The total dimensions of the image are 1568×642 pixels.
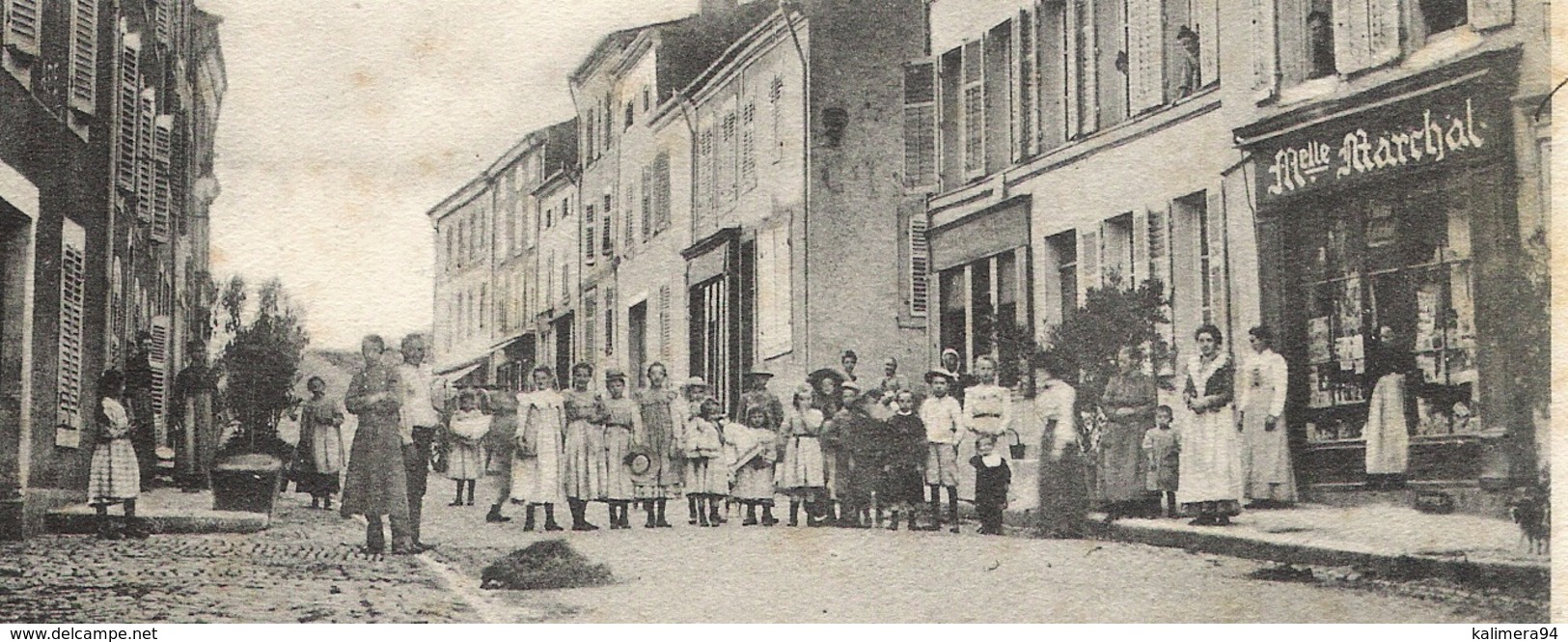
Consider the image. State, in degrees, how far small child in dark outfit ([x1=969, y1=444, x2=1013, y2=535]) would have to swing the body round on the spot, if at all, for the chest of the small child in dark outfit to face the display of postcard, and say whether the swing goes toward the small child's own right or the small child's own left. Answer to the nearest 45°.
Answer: approximately 90° to the small child's own left

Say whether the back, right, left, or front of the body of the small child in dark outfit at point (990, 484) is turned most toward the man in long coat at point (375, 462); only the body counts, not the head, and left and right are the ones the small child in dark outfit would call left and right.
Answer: right

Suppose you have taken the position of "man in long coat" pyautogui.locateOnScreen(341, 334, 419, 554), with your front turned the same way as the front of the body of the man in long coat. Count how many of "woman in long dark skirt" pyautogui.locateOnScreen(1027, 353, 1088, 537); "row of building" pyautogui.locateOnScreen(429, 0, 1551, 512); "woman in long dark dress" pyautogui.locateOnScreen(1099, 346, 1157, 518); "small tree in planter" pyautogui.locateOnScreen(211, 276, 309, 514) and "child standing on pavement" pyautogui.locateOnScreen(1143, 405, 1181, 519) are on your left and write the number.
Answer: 4

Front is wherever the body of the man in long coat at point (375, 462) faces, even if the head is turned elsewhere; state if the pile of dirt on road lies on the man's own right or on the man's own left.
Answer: on the man's own left

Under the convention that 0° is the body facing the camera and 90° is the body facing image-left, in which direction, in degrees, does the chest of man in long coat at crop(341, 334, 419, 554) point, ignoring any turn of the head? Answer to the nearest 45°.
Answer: approximately 0°
